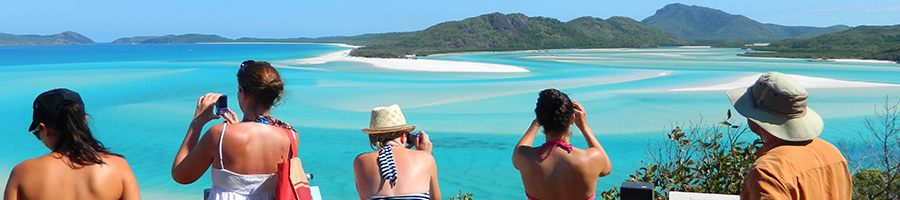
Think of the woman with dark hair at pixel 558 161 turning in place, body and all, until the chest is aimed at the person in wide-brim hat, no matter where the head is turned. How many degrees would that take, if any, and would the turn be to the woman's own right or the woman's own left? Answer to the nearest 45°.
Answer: approximately 135° to the woman's own right

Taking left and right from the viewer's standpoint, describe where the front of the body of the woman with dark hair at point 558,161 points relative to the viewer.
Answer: facing away from the viewer

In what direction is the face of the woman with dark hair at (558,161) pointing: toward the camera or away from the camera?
away from the camera

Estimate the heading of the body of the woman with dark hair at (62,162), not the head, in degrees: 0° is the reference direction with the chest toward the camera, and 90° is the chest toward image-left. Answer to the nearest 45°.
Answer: approximately 180°

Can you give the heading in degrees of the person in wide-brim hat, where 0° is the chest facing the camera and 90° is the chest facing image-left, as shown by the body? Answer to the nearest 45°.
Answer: approximately 135°

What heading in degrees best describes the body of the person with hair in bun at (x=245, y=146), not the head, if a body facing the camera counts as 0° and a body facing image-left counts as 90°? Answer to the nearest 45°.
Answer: approximately 135°

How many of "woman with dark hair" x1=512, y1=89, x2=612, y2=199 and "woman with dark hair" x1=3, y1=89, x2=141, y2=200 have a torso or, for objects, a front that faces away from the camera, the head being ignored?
2
